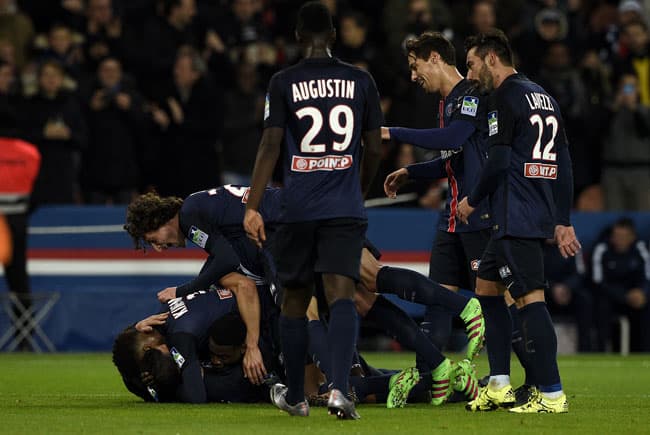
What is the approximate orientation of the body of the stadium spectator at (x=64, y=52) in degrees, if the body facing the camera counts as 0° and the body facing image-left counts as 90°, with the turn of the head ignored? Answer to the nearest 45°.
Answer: approximately 0°

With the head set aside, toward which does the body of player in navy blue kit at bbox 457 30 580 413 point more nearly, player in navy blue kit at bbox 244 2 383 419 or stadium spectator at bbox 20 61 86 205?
the stadium spectator

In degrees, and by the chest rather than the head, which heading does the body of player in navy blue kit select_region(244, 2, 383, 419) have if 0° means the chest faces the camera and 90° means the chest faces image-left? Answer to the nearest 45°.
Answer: approximately 180°

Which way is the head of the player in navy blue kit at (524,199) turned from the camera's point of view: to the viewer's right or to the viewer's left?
to the viewer's left

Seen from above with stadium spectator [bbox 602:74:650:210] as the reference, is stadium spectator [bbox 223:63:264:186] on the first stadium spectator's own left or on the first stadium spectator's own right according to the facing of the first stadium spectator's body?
on the first stadium spectator's own right

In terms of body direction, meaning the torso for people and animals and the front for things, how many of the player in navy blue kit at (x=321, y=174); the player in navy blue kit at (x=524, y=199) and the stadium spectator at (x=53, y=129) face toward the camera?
1

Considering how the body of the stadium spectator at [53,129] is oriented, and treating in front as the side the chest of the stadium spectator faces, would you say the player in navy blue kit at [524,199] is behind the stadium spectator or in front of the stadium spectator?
in front

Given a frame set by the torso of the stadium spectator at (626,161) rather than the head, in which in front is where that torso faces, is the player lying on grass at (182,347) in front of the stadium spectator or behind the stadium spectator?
in front

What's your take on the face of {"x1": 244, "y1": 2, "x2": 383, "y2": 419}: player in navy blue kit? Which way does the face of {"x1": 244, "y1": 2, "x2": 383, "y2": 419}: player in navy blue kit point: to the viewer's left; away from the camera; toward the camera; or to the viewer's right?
away from the camera

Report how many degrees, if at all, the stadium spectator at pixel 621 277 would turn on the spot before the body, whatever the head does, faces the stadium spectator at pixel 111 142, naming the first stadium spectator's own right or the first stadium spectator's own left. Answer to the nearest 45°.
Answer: approximately 90° to the first stadium spectator's own right
